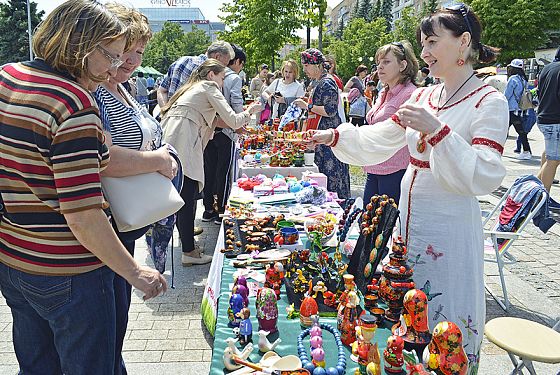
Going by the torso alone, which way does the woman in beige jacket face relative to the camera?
to the viewer's right

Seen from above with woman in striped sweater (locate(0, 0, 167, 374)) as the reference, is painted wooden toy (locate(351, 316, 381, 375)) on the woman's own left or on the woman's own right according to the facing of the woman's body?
on the woman's own right

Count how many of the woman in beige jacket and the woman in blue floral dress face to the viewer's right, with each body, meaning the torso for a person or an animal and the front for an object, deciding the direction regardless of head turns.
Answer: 1

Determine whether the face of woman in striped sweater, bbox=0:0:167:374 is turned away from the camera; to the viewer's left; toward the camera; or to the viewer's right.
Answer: to the viewer's right

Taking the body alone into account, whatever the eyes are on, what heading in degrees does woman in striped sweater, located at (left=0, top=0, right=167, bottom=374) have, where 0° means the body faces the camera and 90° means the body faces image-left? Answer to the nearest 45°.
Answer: approximately 225°

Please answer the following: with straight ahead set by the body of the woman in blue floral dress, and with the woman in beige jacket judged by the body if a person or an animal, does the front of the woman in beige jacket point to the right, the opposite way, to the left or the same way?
the opposite way

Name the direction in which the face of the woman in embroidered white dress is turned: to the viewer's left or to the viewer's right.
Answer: to the viewer's left

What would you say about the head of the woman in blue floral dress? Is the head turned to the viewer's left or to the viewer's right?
to the viewer's left

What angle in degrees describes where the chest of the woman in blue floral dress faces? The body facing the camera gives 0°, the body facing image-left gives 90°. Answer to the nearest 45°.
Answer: approximately 90°

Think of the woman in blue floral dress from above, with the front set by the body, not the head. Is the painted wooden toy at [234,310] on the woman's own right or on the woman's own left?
on the woman's own left

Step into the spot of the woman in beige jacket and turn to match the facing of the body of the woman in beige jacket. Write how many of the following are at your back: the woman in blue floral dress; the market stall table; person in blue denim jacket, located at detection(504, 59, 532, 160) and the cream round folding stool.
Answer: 0
